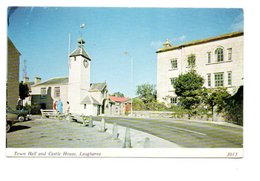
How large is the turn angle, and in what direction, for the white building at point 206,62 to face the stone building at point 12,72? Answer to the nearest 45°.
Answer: approximately 45° to its right

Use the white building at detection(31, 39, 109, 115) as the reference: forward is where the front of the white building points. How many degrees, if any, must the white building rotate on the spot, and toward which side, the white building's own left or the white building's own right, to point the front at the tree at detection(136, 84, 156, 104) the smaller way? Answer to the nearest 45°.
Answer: approximately 45° to the white building's own left

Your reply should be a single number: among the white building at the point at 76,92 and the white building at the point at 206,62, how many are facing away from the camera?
0

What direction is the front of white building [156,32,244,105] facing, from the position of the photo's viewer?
facing the viewer and to the left of the viewer

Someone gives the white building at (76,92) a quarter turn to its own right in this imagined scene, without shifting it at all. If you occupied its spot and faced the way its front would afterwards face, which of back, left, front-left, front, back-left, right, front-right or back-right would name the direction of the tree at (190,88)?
back-left

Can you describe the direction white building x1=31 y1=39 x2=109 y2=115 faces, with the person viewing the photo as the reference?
facing the viewer and to the right of the viewer

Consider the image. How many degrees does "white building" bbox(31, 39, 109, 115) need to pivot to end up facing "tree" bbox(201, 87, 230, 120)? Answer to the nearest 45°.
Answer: approximately 45° to its left

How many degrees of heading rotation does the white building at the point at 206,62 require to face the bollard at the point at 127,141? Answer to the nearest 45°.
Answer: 0° — it already faces it
